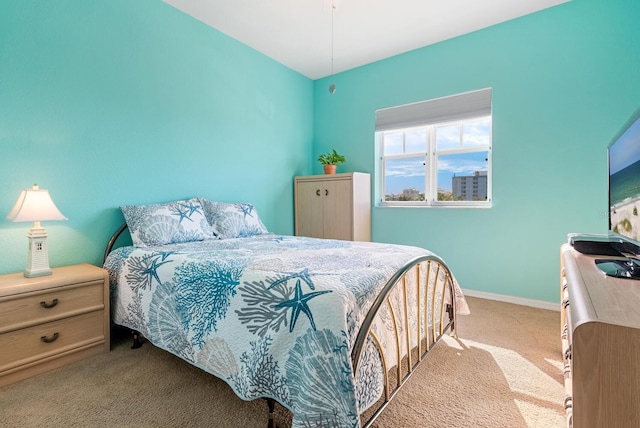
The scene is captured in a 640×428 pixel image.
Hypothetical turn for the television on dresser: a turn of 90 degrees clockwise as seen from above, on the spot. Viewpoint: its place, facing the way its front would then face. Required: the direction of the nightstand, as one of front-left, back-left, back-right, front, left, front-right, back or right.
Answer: back-left

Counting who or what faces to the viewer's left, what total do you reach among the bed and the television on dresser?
1

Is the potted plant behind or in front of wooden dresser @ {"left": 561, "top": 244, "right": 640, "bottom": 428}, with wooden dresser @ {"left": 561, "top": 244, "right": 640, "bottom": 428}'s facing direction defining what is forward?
in front

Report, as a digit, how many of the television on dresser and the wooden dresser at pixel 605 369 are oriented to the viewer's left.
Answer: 2

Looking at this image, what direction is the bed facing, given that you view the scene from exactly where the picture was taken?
facing the viewer and to the right of the viewer

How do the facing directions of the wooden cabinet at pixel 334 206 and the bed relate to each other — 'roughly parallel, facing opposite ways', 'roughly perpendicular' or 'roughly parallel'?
roughly perpendicular

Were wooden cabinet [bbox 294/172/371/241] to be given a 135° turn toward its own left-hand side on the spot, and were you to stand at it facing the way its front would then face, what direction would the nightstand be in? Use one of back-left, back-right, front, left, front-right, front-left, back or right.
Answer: back-right

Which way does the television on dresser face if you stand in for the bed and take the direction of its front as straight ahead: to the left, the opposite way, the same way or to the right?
the opposite way

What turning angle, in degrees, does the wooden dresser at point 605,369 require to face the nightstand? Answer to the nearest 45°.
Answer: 0° — it already faces it

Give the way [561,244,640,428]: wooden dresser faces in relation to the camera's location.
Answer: facing to the left of the viewer

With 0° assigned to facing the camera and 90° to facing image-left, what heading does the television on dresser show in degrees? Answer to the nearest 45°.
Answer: approximately 90°

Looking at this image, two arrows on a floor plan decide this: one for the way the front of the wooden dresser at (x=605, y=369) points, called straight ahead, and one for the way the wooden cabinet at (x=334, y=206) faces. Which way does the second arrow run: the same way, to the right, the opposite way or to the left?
to the left

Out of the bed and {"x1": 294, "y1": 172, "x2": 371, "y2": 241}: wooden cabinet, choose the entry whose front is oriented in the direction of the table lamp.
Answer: the wooden cabinet

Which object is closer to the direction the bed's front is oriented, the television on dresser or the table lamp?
the television on dresser

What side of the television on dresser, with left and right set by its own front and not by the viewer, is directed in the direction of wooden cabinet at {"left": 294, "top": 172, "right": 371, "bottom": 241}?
front

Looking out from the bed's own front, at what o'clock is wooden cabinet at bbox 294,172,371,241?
The wooden cabinet is roughly at 8 o'clock from the bed.
